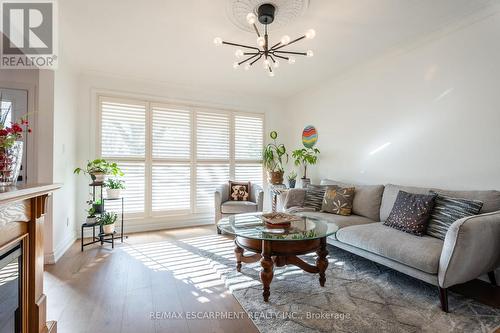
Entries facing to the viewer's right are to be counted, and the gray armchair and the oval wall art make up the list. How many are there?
0

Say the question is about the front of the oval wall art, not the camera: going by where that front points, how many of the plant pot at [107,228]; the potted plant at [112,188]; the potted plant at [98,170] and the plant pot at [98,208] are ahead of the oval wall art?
4

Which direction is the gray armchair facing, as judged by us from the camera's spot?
facing the viewer

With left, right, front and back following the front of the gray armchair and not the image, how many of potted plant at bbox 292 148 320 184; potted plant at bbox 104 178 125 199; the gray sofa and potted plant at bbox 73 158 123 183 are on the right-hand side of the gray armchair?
2

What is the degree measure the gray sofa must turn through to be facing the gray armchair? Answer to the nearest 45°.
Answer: approximately 45° to its right

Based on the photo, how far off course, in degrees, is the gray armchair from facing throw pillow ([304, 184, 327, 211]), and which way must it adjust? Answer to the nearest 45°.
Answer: approximately 90° to its left

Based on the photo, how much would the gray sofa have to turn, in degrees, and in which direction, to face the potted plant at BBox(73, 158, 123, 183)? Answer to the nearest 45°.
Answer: approximately 45° to its right

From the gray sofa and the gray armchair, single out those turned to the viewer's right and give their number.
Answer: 0

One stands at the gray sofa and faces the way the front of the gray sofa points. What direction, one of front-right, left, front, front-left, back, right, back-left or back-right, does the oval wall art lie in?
right
